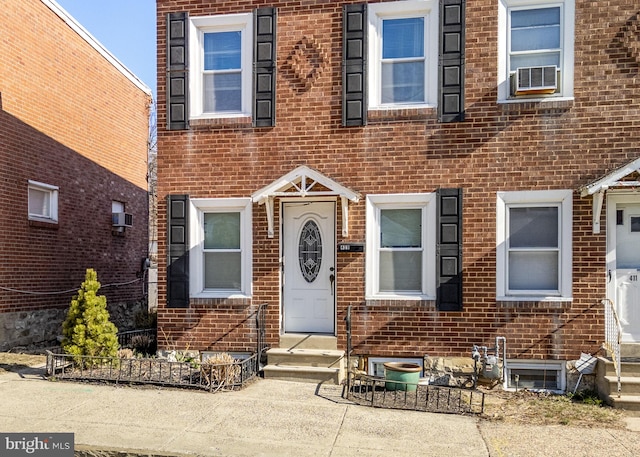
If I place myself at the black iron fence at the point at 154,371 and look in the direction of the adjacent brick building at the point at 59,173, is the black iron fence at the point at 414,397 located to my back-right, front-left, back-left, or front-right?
back-right

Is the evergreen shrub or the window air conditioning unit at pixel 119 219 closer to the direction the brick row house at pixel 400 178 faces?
the evergreen shrub

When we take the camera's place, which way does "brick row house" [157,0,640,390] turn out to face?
facing the viewer

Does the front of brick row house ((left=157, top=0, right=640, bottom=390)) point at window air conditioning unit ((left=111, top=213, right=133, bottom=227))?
no

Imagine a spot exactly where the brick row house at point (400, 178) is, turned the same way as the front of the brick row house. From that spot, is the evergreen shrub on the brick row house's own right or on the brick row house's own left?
on the brick row house's own right

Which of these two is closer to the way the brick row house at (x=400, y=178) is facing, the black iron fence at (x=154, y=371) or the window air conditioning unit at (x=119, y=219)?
the black iron fence
